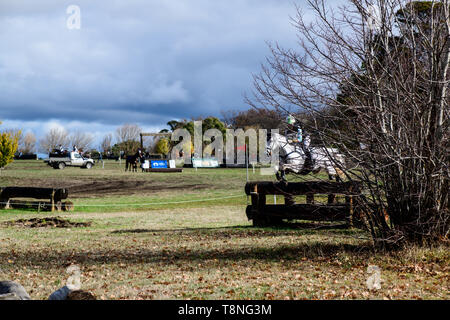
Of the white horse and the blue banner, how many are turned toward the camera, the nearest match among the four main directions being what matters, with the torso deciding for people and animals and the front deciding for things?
1

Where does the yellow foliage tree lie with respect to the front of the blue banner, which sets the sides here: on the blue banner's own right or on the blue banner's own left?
on the blue banner's own right

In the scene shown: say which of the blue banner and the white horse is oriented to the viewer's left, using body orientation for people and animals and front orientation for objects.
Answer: the white horse

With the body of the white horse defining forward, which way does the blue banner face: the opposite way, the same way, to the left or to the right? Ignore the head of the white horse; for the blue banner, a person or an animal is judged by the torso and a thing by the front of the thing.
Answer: to the left

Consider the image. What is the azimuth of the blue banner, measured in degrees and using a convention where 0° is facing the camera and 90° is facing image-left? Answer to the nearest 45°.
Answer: approximately 0°

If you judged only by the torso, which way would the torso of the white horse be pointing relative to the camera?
to the viewer's left

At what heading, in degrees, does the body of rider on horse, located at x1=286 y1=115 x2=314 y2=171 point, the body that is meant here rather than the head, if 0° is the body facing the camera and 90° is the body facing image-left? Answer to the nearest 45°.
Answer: approximately 90°
